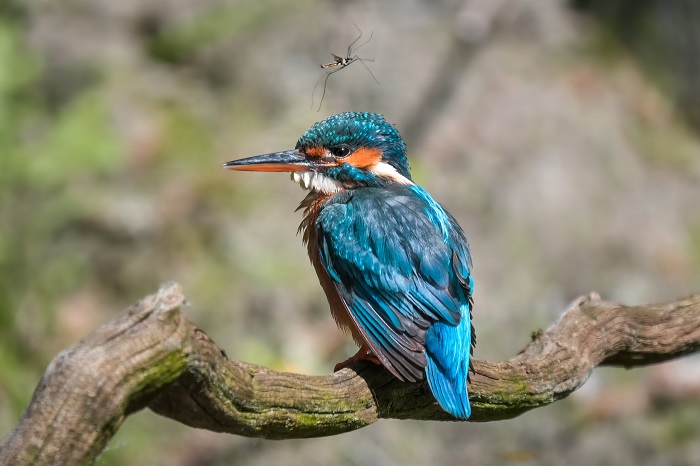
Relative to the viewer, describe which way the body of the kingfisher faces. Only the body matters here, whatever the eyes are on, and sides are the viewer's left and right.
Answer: facing away from the viewer and to the left of the viewer
